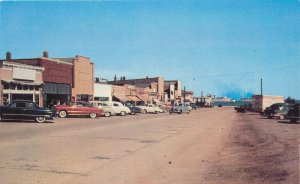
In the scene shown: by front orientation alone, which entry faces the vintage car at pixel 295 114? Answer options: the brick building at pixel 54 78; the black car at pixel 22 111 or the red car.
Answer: the brick building

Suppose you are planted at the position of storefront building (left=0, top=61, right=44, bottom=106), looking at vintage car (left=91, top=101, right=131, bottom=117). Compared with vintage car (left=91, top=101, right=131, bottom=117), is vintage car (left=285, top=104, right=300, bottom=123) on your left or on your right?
right

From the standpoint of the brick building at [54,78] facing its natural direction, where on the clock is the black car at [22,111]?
The black car is roughly at 2 o'clock from the brick building.

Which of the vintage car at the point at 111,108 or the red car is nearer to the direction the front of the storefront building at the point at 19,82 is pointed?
the red car

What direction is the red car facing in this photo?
to the viewer's left

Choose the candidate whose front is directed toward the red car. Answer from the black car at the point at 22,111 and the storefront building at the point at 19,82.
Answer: the storefront building

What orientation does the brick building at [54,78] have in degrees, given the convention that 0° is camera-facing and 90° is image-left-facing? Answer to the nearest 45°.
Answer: approximately 315°

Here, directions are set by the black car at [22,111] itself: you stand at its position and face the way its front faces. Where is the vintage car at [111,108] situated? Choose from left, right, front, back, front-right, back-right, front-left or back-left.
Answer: back-right

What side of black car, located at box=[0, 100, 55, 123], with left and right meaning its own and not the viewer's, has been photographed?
left

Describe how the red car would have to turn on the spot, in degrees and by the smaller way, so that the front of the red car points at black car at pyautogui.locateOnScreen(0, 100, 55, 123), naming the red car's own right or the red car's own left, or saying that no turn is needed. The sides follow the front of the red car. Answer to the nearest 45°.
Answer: approximately 45° to the red car's own left

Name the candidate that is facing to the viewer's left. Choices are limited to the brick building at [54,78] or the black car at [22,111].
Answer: the black car

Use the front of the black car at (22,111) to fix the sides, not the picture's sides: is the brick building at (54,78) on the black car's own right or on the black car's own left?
on the black car's own right
